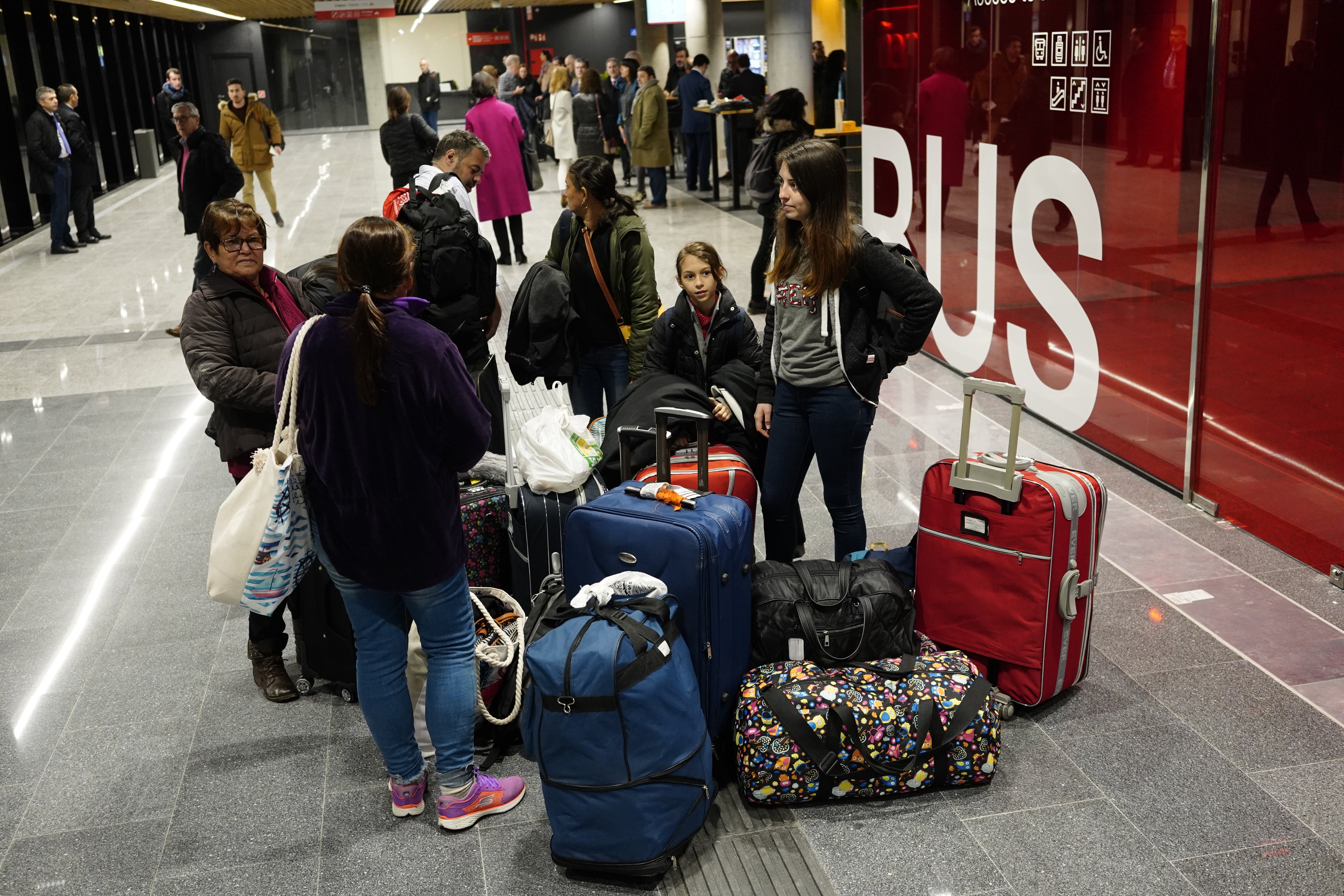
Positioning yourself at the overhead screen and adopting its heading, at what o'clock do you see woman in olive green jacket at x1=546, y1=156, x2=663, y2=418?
The woman in olive green jacket is roughly at 12 o'clock from the overhead screen.

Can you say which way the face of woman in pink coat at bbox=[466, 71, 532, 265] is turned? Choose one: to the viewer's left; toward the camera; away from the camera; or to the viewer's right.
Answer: away from the camera

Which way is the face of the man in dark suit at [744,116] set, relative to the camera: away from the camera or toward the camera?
away from the camera

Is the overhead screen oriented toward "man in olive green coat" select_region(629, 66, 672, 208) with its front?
yes

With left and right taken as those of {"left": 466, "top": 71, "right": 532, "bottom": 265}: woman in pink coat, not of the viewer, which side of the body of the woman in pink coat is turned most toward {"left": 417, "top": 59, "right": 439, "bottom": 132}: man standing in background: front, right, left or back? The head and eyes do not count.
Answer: front

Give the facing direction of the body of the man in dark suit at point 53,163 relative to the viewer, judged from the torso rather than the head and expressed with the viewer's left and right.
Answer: facing the viewer and to the right of the viewer

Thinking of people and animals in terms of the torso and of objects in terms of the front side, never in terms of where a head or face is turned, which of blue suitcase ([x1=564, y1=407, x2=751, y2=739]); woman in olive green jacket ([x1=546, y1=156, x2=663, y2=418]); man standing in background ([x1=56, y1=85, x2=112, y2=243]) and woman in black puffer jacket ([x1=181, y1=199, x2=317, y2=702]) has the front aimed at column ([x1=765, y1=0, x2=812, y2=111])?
the man standing in background

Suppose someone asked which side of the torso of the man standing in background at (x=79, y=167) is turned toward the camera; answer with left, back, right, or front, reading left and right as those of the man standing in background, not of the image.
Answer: right

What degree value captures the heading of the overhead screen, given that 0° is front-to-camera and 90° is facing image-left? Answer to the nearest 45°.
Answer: approximately 0°

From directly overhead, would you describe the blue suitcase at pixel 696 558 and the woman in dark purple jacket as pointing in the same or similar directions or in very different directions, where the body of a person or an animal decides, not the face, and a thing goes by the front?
very different directions

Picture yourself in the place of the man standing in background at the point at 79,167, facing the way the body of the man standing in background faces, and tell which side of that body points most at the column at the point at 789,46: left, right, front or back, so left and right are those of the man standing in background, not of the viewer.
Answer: front

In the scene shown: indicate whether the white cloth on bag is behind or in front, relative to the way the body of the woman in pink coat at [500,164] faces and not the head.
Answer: behind

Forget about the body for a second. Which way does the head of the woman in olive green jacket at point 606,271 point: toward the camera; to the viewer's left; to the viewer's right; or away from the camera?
to the viewer's left

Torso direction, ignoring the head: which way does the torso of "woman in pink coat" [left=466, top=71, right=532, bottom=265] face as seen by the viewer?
away from the camera

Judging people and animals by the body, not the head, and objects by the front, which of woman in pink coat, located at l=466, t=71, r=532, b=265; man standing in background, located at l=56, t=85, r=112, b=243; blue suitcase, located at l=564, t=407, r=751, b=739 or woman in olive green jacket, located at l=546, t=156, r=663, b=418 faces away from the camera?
the woman in pink coat
